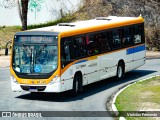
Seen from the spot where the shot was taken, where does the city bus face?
facing the viewer and to the left of the viewer
